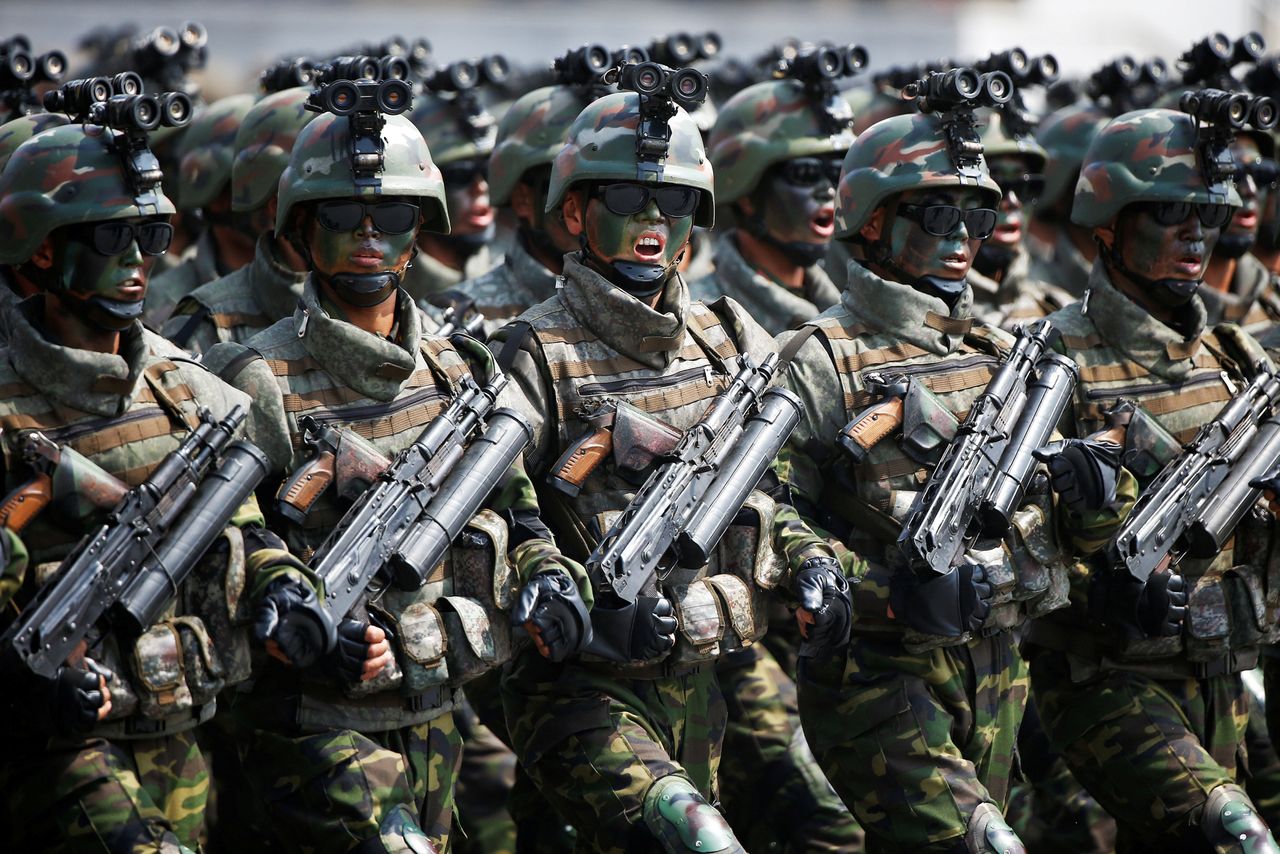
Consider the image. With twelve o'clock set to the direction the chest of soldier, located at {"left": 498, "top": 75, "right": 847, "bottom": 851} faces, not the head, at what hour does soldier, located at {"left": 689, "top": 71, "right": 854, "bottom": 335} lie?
soldier, located at {"left": 689, "top": 71, "right": 854, "bottom": 335} is roughly at 8 o'clock from soldier, located at {"left": 498, "top": 75, "right": 847, "bottom": 851}.

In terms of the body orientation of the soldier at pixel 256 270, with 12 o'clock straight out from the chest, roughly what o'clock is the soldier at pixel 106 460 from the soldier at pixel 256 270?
the soldier at pixel 106 460 is roughly at 2 o'clock from the soldier at pixel 256 270.

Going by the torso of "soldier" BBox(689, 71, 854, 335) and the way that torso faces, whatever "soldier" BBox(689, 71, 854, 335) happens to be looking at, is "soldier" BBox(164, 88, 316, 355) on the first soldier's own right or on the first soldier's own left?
on the first soldier's own right

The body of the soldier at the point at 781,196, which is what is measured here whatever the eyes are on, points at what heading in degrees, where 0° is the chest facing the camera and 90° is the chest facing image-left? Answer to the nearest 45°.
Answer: approximately 315°

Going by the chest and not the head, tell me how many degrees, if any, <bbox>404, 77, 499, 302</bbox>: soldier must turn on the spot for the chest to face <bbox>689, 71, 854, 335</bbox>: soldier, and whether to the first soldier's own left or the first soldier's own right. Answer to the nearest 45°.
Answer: approximately 45° to the first soldier's own left

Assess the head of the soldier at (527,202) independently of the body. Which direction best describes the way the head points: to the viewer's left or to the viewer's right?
to the viewer's right

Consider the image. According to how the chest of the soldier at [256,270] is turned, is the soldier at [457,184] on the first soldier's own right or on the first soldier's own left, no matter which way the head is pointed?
on the first soldier's own left

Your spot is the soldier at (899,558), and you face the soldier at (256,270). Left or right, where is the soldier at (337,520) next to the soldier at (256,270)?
left
